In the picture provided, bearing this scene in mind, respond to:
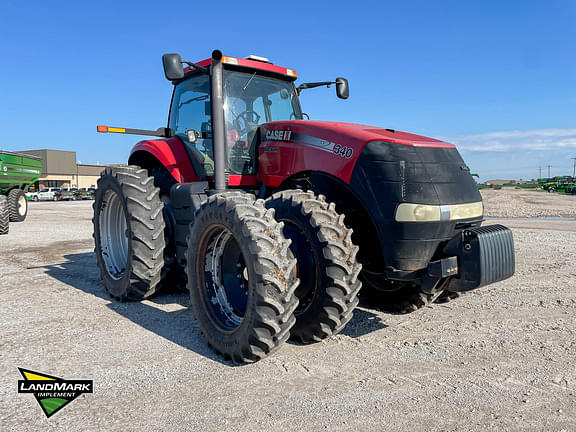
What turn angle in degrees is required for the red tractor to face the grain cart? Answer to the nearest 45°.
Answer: approximately 180°

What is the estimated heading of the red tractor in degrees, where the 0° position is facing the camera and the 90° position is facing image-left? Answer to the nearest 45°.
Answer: approximately 315°
